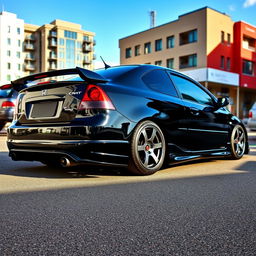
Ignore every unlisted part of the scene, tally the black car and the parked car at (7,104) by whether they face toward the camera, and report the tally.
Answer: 0

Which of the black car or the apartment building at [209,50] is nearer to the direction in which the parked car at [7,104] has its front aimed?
the apartment building

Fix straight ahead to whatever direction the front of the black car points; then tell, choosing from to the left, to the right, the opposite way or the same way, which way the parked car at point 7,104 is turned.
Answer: to the left

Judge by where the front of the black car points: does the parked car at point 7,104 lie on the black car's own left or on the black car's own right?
on the black car's own left

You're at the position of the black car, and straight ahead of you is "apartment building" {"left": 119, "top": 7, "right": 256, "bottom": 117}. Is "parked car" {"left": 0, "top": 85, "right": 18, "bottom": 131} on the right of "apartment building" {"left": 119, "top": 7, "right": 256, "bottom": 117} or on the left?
left

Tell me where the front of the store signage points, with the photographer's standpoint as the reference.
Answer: facing the viewer and to the right of the viewer

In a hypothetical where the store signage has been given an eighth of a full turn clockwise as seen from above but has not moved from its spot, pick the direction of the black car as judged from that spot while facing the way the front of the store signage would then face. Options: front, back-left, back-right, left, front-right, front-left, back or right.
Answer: front

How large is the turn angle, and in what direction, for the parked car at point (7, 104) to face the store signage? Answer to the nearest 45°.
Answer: approximately 90° to its right

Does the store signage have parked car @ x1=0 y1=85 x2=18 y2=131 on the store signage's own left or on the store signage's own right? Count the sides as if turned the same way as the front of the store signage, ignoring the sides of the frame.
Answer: on the store signage's own right

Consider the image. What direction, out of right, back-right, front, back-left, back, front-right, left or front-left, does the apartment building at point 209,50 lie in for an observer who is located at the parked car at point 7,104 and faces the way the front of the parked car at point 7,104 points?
right

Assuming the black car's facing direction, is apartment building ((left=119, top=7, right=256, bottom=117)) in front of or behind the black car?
in front

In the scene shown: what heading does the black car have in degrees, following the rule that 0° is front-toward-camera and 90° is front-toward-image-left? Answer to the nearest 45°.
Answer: approximately 225°

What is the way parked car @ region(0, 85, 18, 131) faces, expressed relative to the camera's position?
facing away from the viewer and to the left of the viewer
